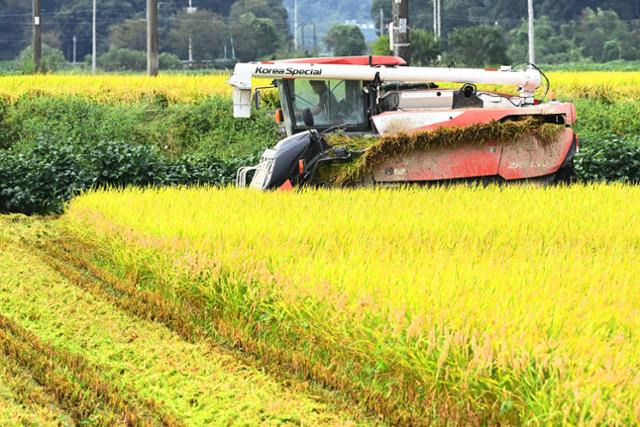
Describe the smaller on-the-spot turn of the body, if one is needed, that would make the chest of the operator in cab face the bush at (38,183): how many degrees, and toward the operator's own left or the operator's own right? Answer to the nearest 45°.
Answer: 0° — they already face it

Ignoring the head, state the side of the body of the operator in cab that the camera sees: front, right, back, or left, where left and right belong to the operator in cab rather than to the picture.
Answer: left

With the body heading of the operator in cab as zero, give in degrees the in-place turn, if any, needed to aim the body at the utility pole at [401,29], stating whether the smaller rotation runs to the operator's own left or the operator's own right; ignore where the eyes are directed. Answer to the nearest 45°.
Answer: approximately 90° to the operator's own right

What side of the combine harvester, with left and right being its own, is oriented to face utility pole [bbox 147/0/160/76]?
right

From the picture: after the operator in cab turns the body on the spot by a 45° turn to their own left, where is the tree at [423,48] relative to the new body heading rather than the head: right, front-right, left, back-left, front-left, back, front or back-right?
back-right

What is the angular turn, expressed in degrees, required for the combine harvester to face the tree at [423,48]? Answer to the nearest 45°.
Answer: approximately 90° to its right

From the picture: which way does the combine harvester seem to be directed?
to the viewer's left

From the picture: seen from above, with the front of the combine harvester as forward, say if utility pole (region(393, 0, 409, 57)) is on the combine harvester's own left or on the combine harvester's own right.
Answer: on the combine harvester's own right
